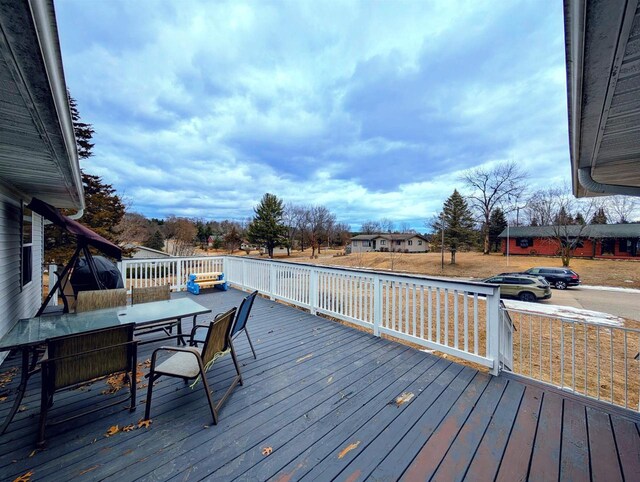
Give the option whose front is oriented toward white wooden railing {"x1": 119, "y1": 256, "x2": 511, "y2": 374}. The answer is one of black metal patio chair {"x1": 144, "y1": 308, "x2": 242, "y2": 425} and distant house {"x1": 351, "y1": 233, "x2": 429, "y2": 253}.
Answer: the distant house

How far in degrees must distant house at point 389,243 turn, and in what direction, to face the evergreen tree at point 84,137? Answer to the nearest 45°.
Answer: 0° — it already faces it

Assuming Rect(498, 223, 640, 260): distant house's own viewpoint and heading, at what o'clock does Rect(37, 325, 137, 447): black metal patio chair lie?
The black metal patio chair is roughly at 12 o'clock from the distant house.

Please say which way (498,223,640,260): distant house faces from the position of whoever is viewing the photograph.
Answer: facing the viewer

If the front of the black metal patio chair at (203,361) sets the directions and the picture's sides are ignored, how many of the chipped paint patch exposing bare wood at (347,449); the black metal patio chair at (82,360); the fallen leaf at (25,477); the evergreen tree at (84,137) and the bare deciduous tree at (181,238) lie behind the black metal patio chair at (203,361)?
1

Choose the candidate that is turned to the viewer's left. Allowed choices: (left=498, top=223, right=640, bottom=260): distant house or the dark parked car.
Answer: the dark parked car

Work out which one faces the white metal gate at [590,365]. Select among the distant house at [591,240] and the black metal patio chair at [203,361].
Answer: the distant house

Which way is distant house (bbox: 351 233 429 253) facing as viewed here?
toward the camera

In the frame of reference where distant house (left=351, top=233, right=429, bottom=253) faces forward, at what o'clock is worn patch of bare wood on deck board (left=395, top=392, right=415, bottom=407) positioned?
The worn patch of bare wood on deck board is roughly at 12 o'clock from the distant house.

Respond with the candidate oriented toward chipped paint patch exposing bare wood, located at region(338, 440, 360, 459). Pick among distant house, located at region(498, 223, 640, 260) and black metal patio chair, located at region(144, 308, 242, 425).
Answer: the distant house

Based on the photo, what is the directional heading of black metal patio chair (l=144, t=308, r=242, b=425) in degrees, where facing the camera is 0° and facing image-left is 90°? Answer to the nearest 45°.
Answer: approximately 135°

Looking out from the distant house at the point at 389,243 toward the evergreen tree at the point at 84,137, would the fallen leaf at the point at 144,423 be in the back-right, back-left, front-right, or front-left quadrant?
front-left

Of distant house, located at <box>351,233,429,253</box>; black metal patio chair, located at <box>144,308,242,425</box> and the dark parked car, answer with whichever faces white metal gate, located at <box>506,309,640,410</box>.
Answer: the distant house

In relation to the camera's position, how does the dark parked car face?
facing to the left of the viewer

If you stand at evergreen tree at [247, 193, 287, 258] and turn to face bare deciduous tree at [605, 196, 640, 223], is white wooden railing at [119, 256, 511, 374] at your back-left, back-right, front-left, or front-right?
front-right

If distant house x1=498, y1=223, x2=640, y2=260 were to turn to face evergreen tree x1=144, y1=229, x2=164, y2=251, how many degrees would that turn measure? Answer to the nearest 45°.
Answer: approximately 45° to its right

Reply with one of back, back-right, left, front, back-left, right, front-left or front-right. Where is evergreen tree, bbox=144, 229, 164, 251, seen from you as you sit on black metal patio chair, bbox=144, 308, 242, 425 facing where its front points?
front-right

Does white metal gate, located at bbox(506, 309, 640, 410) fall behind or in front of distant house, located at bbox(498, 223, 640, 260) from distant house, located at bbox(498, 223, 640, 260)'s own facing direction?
in front

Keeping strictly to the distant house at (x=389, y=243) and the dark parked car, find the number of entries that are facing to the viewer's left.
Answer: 1

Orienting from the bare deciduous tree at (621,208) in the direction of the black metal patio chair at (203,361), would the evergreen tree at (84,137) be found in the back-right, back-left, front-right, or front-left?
front-right

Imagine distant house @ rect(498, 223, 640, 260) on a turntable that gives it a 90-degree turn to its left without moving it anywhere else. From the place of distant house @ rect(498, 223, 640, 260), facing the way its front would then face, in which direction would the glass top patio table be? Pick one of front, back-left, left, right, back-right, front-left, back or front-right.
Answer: right

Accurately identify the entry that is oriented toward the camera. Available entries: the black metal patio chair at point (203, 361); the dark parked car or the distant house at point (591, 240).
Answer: the distant house

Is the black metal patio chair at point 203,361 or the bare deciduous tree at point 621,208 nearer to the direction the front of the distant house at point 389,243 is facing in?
the black metal patio chair
